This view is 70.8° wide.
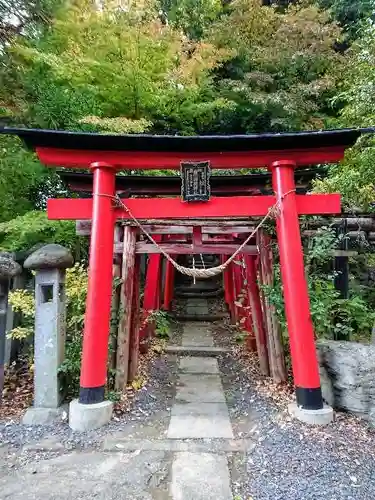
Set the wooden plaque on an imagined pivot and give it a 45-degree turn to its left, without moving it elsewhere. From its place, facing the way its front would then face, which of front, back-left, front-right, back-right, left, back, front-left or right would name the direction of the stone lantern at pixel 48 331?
back-right

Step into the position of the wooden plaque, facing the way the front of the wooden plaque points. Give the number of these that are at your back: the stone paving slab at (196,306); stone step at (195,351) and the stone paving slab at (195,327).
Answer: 3

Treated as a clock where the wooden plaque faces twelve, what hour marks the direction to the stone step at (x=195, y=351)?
The stone step is roughly at 6 o'clock from the wooden plaque.

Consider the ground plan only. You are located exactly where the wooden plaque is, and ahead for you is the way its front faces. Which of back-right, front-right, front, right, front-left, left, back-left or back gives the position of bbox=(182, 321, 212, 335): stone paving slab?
back

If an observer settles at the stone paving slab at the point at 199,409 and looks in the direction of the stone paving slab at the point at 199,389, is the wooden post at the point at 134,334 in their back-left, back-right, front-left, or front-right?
front-left

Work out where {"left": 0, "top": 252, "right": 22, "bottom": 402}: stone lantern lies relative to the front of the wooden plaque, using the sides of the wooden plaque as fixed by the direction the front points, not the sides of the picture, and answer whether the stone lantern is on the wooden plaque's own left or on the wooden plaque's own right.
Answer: on the wooden plaque's own right

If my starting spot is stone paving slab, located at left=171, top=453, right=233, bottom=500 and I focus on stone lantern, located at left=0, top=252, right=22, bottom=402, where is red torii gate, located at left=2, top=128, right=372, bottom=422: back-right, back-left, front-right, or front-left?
front-right

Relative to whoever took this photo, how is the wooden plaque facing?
facing the viewer

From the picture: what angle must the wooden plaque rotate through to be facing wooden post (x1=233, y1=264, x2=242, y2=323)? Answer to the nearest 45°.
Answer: approximately 180°
